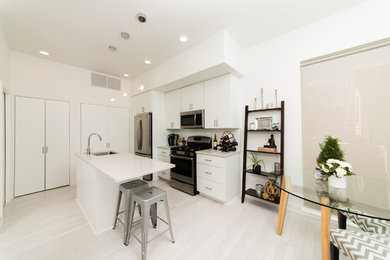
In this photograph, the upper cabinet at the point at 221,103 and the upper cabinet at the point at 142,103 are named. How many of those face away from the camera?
0

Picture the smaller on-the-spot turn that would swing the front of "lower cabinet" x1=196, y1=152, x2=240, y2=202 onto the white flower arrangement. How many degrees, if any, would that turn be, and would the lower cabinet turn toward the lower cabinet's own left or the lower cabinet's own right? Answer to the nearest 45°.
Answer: approximately 90° to the lower cabinet's own left

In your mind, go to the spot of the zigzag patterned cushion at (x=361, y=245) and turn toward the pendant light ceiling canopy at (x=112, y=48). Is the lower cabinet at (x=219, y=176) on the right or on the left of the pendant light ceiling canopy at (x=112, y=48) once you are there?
right

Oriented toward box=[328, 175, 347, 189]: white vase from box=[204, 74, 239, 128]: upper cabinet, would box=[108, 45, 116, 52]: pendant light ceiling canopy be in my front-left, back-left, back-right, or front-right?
back-right

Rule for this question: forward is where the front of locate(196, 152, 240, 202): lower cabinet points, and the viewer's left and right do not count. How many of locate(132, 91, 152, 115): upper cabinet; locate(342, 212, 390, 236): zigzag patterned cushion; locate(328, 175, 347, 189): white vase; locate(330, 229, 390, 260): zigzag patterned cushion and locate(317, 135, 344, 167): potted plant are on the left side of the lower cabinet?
4

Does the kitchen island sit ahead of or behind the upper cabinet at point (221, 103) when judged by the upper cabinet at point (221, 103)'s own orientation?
ahead

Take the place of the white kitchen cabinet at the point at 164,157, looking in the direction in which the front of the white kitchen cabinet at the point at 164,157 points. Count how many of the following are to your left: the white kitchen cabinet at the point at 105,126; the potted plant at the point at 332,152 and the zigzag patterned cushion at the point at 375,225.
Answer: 2

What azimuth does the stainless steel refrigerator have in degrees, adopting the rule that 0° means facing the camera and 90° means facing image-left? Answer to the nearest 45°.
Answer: approximately 45°

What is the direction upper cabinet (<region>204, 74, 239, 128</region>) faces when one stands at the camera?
facing the viewer and to the left of the viewer

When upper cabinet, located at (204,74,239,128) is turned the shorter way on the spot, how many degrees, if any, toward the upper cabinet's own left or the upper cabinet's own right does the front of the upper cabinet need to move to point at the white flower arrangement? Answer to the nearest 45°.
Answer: approximately 90° to the upper cabinet's own left
